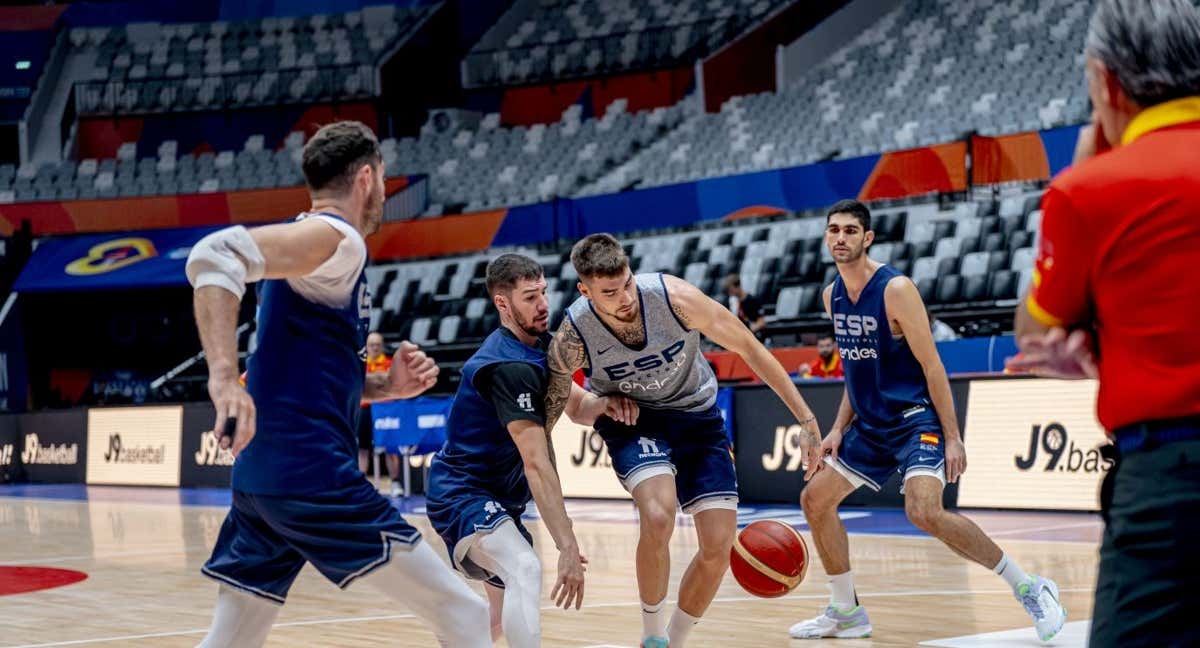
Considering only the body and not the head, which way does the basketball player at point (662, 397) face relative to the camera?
toward the camera

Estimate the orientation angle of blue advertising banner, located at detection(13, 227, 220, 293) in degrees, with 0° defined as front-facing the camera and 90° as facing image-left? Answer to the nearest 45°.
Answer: approximately 0°

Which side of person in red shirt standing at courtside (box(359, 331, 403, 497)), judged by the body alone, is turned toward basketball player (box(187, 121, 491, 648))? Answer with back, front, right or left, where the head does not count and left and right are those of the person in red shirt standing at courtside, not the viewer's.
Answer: front

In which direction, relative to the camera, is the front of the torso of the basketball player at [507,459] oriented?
to the viewer's right

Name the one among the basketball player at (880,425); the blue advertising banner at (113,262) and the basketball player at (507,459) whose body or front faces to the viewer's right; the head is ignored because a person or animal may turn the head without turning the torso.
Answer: the basketball player at (507,459)

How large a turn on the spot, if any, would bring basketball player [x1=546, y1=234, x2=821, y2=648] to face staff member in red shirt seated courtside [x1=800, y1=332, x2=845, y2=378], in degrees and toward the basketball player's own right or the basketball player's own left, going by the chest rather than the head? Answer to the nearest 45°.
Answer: approximately 180°

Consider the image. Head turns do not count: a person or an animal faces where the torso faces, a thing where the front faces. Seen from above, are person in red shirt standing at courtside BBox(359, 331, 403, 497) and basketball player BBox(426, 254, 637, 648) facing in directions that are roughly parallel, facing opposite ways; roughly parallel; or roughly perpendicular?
roughly perpendicular

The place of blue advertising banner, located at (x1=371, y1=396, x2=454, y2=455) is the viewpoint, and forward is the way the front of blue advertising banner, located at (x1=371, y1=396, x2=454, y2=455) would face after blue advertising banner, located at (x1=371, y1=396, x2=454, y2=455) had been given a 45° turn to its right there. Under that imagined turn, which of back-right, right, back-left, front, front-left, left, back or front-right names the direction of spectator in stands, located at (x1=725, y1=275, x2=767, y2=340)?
back-left

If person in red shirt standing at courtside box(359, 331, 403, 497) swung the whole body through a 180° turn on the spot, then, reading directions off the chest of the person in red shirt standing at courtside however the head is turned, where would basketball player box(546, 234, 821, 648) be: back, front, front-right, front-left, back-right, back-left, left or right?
back

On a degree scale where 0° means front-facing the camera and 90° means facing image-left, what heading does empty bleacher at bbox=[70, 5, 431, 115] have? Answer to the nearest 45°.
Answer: approximately 0°

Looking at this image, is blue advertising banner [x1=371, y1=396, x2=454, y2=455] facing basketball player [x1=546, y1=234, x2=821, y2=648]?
yes

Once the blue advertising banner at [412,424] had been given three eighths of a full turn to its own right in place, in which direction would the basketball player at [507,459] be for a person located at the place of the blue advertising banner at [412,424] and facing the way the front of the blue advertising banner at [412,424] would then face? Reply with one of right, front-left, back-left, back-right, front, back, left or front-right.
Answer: back-left

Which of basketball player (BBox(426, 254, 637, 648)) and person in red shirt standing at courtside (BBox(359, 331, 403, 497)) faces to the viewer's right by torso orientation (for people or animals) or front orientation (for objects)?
the basketball player

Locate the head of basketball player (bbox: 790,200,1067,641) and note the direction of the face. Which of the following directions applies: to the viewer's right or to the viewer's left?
to the viewer's left

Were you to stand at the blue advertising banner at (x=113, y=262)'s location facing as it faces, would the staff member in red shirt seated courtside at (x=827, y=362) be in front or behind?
in front

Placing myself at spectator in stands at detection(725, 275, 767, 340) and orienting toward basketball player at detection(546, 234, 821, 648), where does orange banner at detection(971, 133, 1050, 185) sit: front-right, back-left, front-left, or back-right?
back-left

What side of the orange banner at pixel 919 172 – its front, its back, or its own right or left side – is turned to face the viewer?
front
